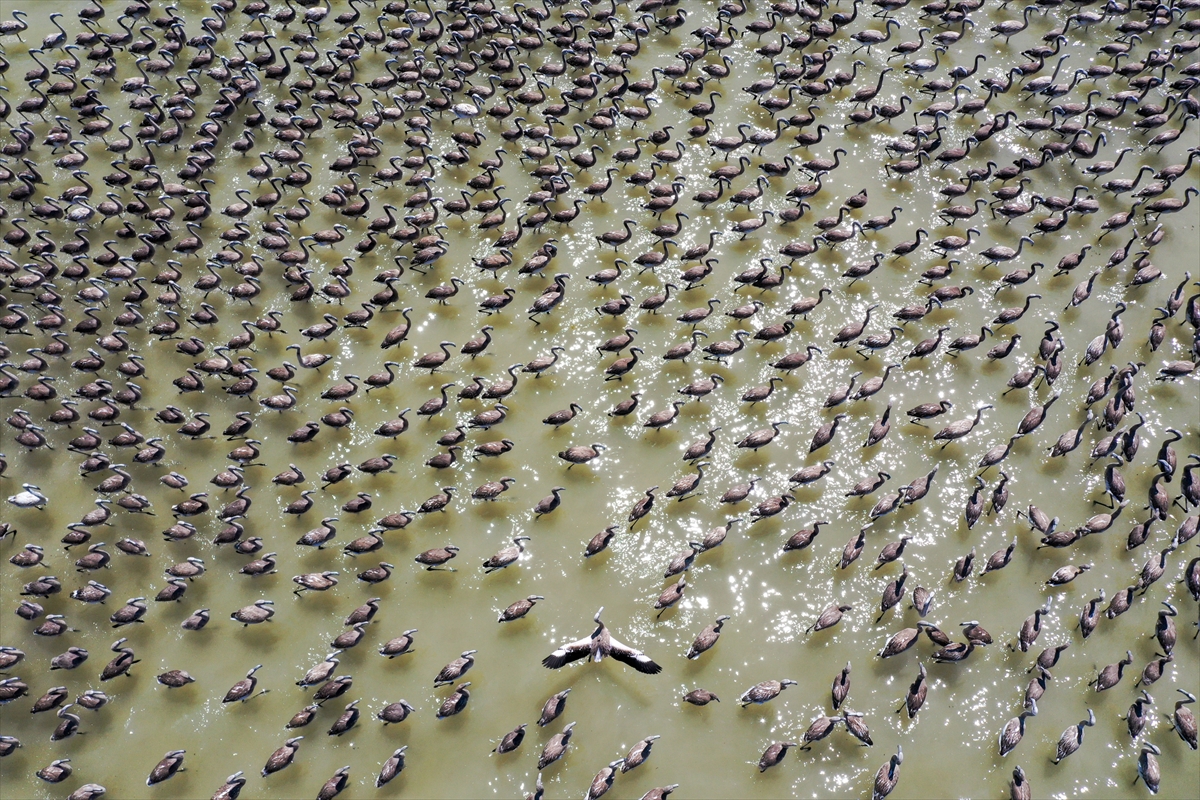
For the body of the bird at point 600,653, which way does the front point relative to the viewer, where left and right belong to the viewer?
facing away from the viewer
